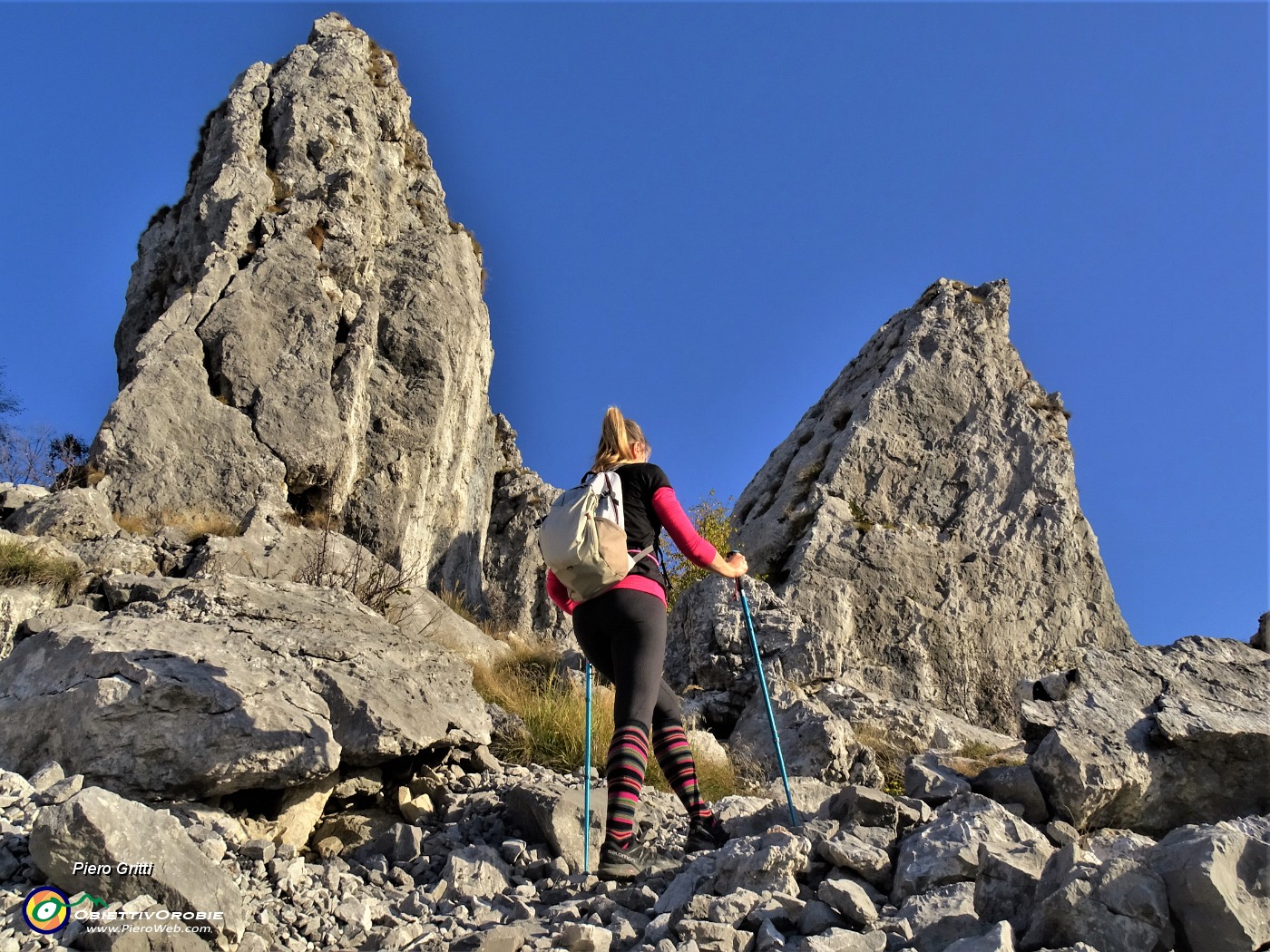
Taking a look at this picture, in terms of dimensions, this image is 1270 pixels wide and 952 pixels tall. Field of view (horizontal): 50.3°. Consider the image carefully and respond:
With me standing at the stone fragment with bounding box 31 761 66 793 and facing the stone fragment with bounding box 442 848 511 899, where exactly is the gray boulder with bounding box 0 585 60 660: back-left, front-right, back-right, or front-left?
back-left

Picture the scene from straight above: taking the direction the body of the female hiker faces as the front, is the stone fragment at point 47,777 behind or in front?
behind

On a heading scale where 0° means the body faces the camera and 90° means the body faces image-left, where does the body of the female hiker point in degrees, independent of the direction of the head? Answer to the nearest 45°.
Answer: approximately 225°

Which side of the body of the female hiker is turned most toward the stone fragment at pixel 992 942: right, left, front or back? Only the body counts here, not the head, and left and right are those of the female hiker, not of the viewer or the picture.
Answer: right

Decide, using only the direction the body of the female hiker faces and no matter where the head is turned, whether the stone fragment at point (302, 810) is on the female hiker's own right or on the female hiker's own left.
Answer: on the female hiker's own left

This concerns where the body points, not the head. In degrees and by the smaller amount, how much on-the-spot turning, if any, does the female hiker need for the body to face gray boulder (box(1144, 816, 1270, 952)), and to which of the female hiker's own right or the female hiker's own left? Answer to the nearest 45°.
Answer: approximately 90° to the female hiker's own right
